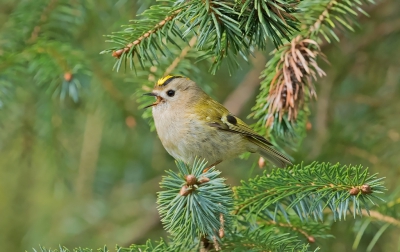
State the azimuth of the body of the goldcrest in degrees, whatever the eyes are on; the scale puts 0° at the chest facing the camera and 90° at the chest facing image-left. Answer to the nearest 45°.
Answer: approximately 90°
